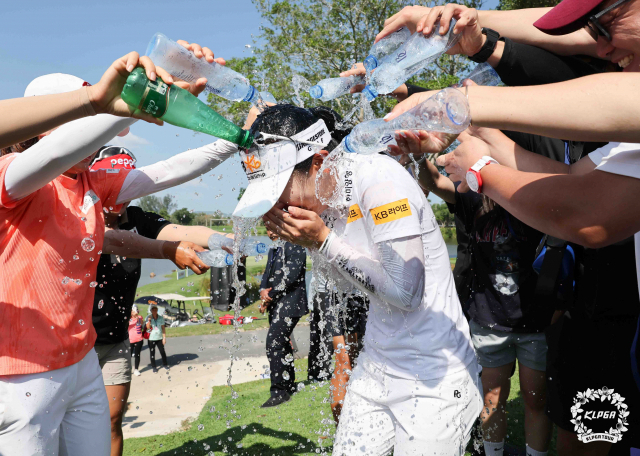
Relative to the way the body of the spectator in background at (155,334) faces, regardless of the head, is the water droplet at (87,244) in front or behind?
in front

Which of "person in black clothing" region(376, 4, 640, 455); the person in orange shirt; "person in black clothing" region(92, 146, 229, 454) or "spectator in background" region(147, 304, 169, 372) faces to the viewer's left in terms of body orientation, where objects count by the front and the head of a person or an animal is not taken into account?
"person in black clothing" region(376, 4, 640, 455)

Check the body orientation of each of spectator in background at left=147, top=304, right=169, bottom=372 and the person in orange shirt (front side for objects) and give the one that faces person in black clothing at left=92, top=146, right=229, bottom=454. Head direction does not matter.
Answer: the spectator in background

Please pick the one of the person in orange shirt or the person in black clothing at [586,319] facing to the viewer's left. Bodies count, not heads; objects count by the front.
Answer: the person in black clothing

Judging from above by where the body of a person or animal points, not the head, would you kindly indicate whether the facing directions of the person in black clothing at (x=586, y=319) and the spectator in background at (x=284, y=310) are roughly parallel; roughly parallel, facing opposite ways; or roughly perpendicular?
roughly perpendicular

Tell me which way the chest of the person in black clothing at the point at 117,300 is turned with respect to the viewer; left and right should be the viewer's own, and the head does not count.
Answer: facing to the right of the viewer

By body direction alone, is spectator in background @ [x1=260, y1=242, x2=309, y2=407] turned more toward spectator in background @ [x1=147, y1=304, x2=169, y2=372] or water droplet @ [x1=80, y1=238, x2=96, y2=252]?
the water droplet

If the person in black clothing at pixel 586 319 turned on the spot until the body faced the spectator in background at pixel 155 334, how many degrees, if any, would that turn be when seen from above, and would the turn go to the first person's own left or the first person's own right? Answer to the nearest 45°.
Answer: approximately 45° to the first person's own right

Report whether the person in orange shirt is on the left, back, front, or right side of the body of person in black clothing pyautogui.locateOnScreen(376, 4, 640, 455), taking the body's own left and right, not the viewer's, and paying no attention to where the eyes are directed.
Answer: front

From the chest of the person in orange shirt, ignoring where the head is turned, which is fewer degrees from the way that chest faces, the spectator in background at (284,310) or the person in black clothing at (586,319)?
the person in black clothing
